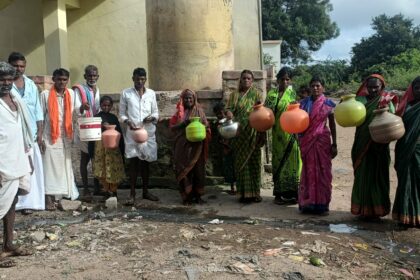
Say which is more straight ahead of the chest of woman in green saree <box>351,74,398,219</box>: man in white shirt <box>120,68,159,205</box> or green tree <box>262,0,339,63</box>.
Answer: the man in white shirt

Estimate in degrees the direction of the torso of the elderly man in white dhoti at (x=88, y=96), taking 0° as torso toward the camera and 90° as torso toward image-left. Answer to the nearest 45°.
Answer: approximately 0°

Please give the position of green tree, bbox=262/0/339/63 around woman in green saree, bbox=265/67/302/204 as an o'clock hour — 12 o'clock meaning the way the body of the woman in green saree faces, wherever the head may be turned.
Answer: The green tree is roughly at 6 o'clock from the woman in green saree.

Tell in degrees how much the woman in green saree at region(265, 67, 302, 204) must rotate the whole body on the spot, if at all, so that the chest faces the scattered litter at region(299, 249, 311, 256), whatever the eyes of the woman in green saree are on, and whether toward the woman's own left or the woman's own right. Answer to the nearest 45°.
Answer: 0° — they already face it

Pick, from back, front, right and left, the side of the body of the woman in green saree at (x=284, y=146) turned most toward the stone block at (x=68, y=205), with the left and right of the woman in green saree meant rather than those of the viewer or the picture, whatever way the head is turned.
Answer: right

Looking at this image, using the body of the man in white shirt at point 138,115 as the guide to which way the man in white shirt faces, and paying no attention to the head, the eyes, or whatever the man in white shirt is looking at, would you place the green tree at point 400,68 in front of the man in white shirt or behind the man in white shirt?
behind

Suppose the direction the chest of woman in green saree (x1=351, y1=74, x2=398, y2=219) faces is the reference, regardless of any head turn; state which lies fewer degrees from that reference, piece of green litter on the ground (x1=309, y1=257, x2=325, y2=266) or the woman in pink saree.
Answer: the piece of green litter on the ground

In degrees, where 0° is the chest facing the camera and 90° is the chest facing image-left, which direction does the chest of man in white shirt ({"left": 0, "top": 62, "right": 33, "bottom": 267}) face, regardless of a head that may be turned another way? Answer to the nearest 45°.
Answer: approximately 315°

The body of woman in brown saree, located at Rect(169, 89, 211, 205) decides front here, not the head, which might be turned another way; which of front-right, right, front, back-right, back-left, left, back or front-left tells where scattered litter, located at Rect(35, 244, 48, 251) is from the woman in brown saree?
front-right

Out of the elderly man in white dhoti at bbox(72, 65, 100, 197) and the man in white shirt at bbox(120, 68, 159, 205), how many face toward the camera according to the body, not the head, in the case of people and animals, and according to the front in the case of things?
2

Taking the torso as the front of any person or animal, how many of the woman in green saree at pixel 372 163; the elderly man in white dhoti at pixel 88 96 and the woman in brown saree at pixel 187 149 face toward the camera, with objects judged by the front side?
3
